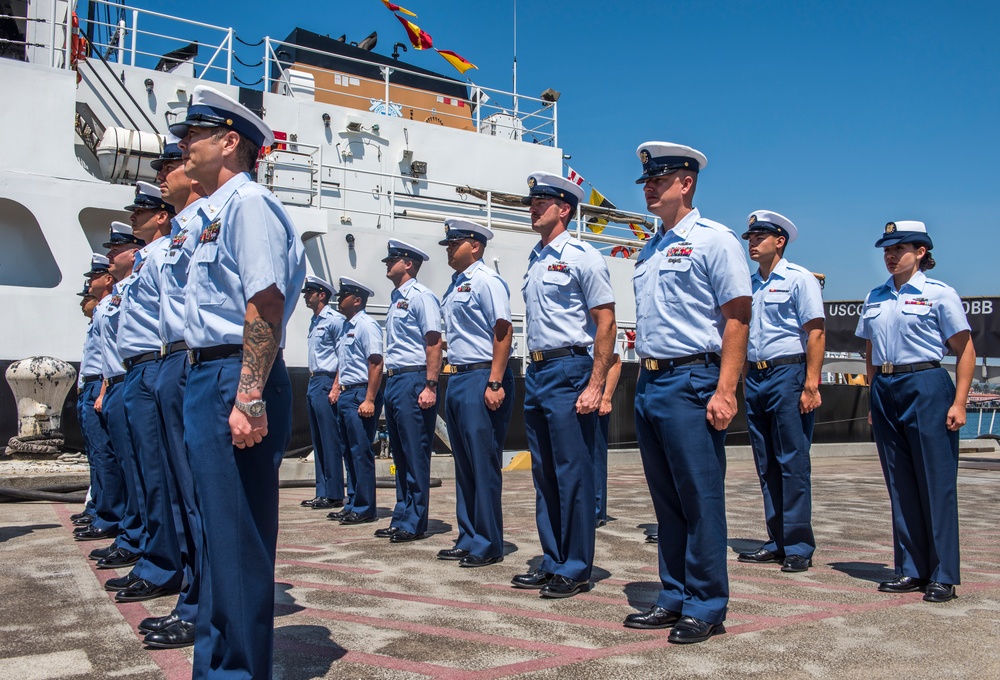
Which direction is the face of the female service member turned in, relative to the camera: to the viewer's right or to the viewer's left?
to the viewer's left

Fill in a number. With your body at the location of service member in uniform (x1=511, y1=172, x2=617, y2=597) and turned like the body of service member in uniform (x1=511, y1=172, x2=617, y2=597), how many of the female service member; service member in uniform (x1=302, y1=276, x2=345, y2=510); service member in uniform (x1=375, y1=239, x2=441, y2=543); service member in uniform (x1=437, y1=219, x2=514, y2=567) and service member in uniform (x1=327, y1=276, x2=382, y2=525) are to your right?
4

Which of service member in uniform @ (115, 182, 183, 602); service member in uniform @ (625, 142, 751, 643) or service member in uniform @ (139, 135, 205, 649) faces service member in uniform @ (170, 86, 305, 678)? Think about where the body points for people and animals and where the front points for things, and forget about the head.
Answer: service member in uniform @ (625, 142, 751, 643)

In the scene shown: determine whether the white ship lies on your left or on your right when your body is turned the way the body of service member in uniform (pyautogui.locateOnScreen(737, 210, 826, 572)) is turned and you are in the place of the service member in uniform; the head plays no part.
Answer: on your right

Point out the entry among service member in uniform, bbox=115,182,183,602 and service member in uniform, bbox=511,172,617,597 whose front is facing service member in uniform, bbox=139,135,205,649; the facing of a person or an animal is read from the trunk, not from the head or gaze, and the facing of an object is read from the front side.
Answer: service member in uniform, bbox=511,172,617,597
